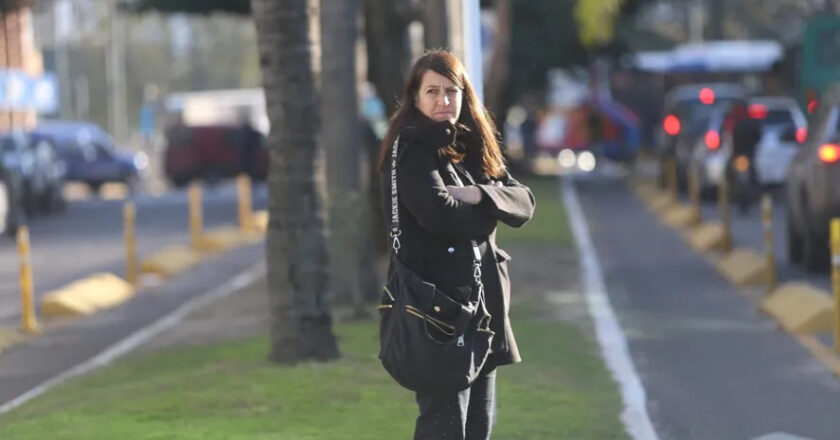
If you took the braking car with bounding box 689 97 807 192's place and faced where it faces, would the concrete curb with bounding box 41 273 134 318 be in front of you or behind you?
behind

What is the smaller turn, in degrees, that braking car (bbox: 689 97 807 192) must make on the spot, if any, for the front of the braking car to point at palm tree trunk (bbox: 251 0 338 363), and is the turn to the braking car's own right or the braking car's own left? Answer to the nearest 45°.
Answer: approximately 180°

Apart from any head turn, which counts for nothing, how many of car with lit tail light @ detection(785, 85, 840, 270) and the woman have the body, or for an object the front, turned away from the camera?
1

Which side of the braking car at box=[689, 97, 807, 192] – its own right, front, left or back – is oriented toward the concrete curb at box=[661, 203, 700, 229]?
back

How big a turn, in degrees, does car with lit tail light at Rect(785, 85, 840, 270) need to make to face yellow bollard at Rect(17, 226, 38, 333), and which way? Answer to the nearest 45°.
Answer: approximately 135° to its left

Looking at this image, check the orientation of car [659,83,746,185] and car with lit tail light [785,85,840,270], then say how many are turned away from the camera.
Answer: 2

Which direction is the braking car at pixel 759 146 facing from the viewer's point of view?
away from the camera

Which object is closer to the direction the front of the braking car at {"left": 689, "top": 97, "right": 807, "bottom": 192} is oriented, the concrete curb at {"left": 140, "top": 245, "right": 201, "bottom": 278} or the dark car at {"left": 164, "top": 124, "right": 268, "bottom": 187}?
the dark car

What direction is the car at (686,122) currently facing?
away from the camera

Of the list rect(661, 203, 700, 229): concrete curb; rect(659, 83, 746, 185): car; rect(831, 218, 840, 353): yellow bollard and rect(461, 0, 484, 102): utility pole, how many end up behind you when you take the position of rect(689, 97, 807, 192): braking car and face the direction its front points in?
3

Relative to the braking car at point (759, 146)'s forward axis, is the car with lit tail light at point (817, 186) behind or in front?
behind

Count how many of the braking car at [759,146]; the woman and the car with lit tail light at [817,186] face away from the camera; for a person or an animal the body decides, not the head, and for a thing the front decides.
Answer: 2

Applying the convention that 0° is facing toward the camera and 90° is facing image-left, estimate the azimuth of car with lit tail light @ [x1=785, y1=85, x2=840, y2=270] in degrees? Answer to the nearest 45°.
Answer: approximately 180°

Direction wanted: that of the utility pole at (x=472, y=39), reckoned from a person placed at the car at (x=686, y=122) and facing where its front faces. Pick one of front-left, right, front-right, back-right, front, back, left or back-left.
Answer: back
